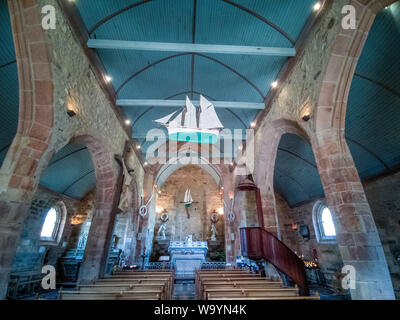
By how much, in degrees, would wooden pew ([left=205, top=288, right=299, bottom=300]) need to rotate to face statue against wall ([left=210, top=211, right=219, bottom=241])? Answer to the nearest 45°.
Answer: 0° — it already faces it

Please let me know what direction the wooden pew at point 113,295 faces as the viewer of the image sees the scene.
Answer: facing away from the viewer

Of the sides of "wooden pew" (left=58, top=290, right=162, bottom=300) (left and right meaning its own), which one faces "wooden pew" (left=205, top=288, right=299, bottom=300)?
right

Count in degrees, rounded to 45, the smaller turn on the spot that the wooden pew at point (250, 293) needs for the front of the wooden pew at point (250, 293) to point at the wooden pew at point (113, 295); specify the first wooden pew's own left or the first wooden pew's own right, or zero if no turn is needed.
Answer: approximately 90° to the first wooden pew's own left

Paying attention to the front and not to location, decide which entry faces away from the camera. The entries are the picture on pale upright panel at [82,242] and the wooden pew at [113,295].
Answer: the wooden pew

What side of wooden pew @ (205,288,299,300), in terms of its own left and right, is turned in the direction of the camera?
back

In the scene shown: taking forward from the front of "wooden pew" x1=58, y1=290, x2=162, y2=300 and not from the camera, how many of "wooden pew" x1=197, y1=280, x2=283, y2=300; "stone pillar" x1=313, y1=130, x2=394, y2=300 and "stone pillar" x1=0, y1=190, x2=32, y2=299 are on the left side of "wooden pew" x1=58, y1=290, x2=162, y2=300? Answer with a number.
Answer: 1

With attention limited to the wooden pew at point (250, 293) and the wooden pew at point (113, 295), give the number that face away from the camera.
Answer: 2

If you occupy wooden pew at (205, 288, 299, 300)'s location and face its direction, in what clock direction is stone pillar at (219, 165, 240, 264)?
The stone pillar is roughly at 12 o'clock from the wooden pew.

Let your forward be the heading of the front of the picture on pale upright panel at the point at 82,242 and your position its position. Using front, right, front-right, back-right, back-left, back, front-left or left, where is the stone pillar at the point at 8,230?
front-right

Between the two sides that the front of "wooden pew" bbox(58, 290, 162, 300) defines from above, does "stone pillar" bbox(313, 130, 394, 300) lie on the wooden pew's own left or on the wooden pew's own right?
on the wooden pew's own right

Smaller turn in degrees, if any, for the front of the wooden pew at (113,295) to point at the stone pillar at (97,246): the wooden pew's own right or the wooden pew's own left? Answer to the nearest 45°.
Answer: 0° — it already faces it

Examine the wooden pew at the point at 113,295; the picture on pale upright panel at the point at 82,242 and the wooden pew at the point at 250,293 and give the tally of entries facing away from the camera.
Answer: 2
